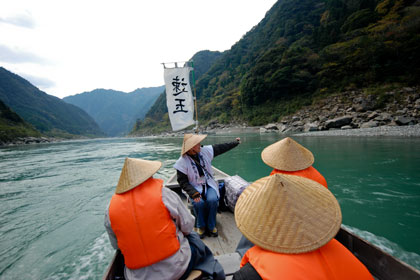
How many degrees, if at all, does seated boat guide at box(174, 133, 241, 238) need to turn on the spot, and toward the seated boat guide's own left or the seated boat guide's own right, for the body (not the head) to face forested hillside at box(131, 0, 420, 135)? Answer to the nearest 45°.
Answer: approximately 135° to the seated boat guide's own left

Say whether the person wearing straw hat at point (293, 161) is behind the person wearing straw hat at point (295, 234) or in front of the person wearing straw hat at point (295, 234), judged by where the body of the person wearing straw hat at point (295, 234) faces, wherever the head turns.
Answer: in front

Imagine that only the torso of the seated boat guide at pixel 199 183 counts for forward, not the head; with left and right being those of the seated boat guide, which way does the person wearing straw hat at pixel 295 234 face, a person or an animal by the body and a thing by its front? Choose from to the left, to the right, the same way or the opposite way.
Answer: the opposite way

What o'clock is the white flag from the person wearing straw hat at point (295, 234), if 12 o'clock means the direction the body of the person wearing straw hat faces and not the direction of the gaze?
The white flag is roughly at 12 o'clock from the person wearing straw hat.

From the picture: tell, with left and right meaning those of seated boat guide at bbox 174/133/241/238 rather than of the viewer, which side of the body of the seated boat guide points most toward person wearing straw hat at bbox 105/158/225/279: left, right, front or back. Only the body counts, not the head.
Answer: front

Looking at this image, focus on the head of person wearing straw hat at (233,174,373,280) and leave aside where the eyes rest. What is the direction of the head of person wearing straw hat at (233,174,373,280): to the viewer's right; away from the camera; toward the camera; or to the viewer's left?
away from the camera

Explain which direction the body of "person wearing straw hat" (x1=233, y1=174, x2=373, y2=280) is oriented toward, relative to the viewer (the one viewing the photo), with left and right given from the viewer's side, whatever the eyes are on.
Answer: facing away from the viewer and to the left of the viewer

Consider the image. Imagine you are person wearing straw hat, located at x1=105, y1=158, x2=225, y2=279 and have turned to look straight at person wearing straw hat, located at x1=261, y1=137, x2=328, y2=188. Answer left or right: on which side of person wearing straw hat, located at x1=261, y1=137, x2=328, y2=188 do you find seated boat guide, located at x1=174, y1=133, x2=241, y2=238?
left

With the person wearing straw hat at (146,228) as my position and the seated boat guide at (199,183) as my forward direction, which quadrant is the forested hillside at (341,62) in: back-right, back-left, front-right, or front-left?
front-right

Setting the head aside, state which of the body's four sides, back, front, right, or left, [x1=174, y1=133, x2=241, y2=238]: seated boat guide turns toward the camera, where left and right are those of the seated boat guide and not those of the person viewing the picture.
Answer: front

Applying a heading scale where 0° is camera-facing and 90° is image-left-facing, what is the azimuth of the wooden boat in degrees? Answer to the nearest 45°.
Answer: approximately 180°

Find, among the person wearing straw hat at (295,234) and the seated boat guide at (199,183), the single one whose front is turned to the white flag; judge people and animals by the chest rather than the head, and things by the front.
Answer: the person wearing straw hat

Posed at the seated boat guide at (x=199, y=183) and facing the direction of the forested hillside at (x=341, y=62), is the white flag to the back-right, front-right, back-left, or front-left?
front-left
